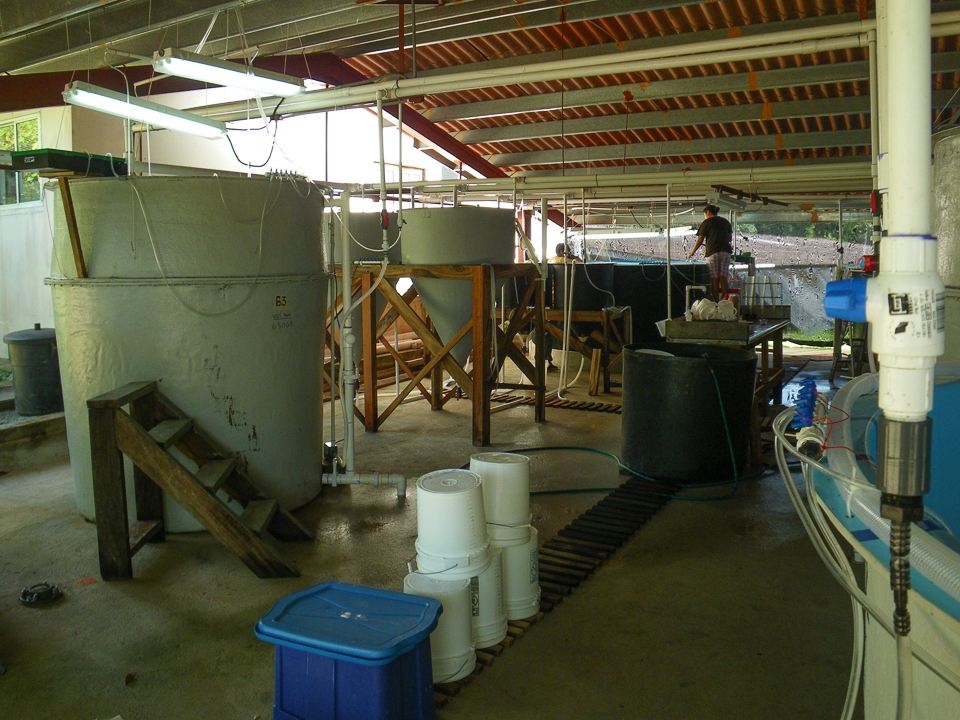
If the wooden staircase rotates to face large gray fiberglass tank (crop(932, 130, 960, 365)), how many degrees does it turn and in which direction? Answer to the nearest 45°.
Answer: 0° — it already faces it

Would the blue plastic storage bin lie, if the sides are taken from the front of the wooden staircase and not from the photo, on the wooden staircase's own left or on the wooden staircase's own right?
on the wooden staircase's own right

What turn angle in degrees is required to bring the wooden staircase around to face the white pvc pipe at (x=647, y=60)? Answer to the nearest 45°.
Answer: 0° — it already faces it

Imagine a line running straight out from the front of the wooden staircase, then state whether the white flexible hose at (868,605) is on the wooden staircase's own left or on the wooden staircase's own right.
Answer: on the wooden staircase's own right

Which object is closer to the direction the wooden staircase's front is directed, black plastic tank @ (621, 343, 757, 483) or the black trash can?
the black plastic tank

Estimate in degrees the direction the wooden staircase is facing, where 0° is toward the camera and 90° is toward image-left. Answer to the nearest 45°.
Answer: approximately 270°

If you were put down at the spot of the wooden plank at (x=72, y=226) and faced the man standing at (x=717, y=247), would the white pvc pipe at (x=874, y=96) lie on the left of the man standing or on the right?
right

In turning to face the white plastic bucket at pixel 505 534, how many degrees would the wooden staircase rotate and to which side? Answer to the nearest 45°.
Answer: approximately 45° to its right
